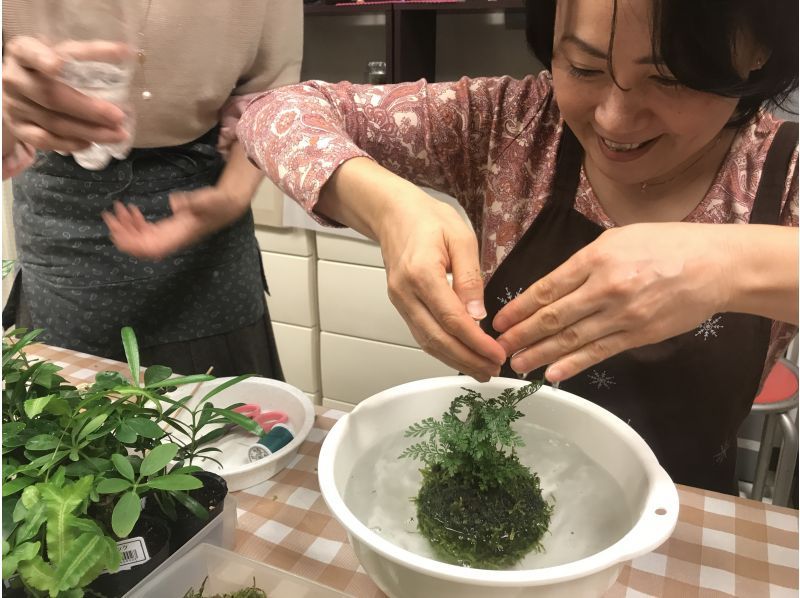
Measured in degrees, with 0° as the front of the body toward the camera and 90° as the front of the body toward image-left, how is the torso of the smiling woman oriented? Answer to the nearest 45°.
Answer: approximately 45°
